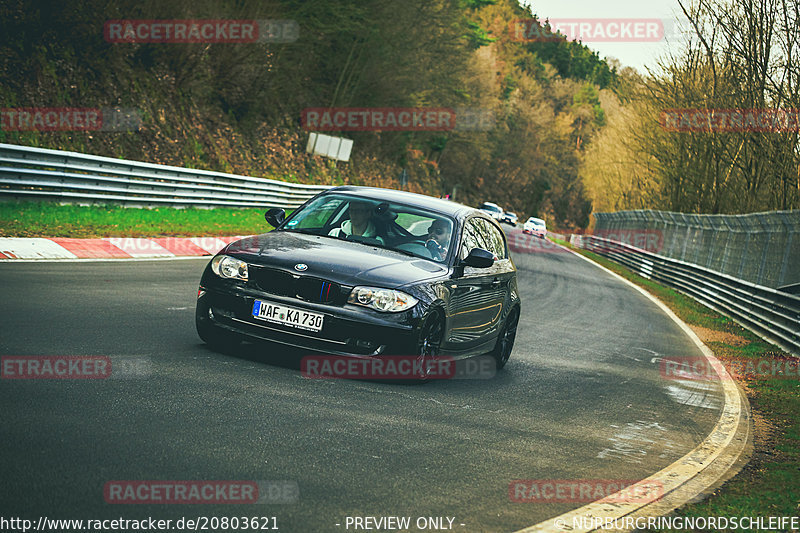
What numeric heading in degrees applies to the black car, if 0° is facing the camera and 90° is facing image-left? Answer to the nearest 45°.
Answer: approximately 45°

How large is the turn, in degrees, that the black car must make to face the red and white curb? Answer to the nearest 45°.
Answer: approximately 90° to its right

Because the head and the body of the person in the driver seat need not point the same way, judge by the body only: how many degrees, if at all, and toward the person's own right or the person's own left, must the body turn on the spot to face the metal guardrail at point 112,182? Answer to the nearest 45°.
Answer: approximately 90° to the person's own right

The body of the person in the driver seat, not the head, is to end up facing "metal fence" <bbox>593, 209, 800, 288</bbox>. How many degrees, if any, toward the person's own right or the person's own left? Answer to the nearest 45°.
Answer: approximately 180°

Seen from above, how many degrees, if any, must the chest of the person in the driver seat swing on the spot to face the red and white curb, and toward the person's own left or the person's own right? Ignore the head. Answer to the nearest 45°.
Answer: approximately 90° to the person's own right

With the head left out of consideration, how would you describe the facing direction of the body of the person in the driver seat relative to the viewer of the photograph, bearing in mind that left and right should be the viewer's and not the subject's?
facing the viewer and to the left of the viewer

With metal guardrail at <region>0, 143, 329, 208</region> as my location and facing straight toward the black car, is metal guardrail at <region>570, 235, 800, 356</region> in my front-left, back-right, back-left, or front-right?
front-left
